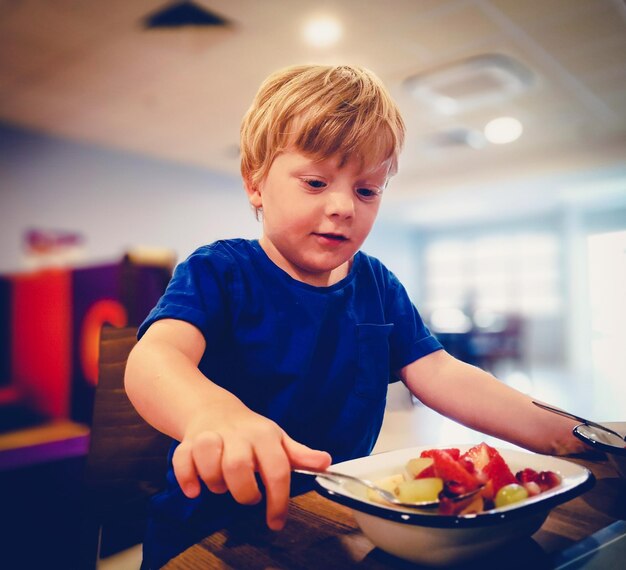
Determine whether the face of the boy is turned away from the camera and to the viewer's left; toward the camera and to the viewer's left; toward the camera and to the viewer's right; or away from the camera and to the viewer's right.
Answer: toward the camera and to the viewer's right

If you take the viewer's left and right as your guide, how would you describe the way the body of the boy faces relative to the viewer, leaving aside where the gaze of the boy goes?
facing the viewer and to the right of the viewer

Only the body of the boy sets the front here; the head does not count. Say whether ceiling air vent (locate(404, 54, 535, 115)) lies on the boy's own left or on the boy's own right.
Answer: on the boy's own left
